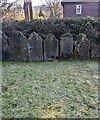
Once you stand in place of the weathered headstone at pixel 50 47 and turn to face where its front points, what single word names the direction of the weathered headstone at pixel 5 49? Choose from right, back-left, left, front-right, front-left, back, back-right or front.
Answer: right

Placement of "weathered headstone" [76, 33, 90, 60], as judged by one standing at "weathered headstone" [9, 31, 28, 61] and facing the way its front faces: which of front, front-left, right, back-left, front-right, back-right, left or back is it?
left

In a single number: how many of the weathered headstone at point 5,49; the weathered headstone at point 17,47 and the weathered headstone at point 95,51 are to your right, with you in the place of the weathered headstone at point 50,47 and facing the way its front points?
2

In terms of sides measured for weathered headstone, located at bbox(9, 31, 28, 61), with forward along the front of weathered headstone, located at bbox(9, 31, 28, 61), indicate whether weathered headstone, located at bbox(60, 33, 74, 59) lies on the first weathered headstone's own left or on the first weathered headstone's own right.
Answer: on the first weathered headstone's own left

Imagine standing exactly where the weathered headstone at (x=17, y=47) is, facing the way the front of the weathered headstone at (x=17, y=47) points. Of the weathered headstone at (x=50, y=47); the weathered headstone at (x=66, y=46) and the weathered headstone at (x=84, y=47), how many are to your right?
0

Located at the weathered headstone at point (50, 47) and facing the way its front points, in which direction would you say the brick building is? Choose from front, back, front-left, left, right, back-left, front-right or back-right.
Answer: back

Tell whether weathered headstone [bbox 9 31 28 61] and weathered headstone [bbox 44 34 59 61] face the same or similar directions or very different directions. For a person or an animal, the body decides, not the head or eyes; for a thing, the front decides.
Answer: same or similar directions

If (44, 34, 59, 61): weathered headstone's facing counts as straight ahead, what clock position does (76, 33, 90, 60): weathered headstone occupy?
(76, 33, 90, 60): weathered headstone is roughly at 9 o'clock from (44, 34, 59, 61): weathered headstone.

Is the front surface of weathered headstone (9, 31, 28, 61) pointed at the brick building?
no

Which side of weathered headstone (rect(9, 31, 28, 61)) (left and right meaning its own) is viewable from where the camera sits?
front

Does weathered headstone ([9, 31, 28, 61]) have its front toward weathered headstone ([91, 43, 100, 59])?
no

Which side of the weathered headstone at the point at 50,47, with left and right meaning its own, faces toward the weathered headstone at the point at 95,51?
left

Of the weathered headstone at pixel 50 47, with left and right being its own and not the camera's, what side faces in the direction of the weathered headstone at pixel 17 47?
right

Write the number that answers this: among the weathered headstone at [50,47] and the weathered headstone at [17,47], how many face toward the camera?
2
